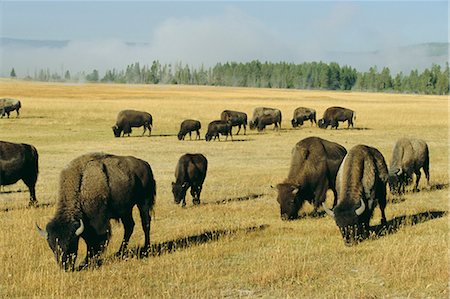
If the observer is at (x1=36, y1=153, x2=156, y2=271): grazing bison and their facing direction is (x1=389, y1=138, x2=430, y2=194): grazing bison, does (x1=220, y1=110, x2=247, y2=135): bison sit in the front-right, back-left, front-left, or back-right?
front-left

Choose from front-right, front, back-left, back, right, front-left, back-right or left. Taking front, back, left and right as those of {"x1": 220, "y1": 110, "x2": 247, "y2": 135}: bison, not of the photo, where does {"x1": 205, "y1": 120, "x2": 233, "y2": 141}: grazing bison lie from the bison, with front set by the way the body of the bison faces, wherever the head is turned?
left

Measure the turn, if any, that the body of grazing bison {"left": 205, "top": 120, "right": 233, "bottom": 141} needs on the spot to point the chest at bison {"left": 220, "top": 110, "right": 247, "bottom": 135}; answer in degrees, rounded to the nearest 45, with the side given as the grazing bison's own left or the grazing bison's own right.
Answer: approximately 90° to the grazing bison's own right

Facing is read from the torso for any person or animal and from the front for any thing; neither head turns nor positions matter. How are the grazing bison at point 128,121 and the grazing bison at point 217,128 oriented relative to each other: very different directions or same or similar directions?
same or similar directions

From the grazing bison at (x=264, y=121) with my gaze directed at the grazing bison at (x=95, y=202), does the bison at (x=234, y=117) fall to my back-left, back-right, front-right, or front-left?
front-right

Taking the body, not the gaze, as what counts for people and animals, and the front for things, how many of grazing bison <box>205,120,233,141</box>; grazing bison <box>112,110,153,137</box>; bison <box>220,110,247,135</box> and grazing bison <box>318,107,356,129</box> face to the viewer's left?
4

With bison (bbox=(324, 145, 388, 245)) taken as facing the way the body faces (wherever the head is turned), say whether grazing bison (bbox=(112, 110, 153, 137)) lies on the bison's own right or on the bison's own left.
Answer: on the bison's own right

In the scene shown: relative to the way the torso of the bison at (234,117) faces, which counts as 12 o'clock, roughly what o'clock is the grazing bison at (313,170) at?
The grazing bison is roughly at 9 o'clock from the bison.

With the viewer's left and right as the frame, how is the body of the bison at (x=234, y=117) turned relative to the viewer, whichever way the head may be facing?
facing to the left of the viewer

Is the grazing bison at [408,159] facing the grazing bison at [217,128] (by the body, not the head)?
no

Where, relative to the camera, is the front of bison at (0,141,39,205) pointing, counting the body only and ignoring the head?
to the viewer's left

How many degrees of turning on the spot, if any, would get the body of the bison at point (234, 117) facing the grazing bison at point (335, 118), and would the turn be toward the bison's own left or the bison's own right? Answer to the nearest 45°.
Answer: approximately 135° to the bison's own right

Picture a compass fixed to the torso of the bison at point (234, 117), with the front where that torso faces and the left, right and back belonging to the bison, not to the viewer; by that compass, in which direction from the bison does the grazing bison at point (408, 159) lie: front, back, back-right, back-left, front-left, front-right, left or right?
left

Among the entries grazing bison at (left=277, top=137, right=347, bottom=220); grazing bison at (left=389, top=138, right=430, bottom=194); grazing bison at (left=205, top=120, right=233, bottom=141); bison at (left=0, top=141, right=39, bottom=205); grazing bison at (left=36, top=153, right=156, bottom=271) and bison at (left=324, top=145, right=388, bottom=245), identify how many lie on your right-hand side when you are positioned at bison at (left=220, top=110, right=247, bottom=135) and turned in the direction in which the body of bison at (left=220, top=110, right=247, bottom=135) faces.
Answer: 0

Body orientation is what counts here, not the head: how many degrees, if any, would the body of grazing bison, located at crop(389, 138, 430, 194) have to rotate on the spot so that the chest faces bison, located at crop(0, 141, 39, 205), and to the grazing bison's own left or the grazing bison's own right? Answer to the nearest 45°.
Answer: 0° — it already faces it

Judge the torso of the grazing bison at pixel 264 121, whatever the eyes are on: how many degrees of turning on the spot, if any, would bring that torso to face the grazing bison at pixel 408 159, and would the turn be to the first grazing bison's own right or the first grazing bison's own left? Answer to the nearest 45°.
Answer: approximately 90° to the first grazing bison's own left

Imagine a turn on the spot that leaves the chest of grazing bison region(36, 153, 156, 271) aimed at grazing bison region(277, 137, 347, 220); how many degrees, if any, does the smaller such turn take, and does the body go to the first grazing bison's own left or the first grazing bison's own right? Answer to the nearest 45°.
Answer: approximately 180°

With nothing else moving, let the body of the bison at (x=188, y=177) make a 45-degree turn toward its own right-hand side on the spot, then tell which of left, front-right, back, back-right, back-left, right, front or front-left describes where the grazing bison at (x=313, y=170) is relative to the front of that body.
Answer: back-left

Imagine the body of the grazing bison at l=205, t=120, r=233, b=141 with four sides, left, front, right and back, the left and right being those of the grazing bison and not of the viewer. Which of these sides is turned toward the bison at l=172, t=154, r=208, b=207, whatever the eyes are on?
left

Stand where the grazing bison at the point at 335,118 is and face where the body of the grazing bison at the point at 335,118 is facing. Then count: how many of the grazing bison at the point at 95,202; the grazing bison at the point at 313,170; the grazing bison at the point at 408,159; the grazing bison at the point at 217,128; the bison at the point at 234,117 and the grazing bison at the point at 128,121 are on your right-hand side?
0

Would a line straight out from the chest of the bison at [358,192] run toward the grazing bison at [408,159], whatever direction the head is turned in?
no
